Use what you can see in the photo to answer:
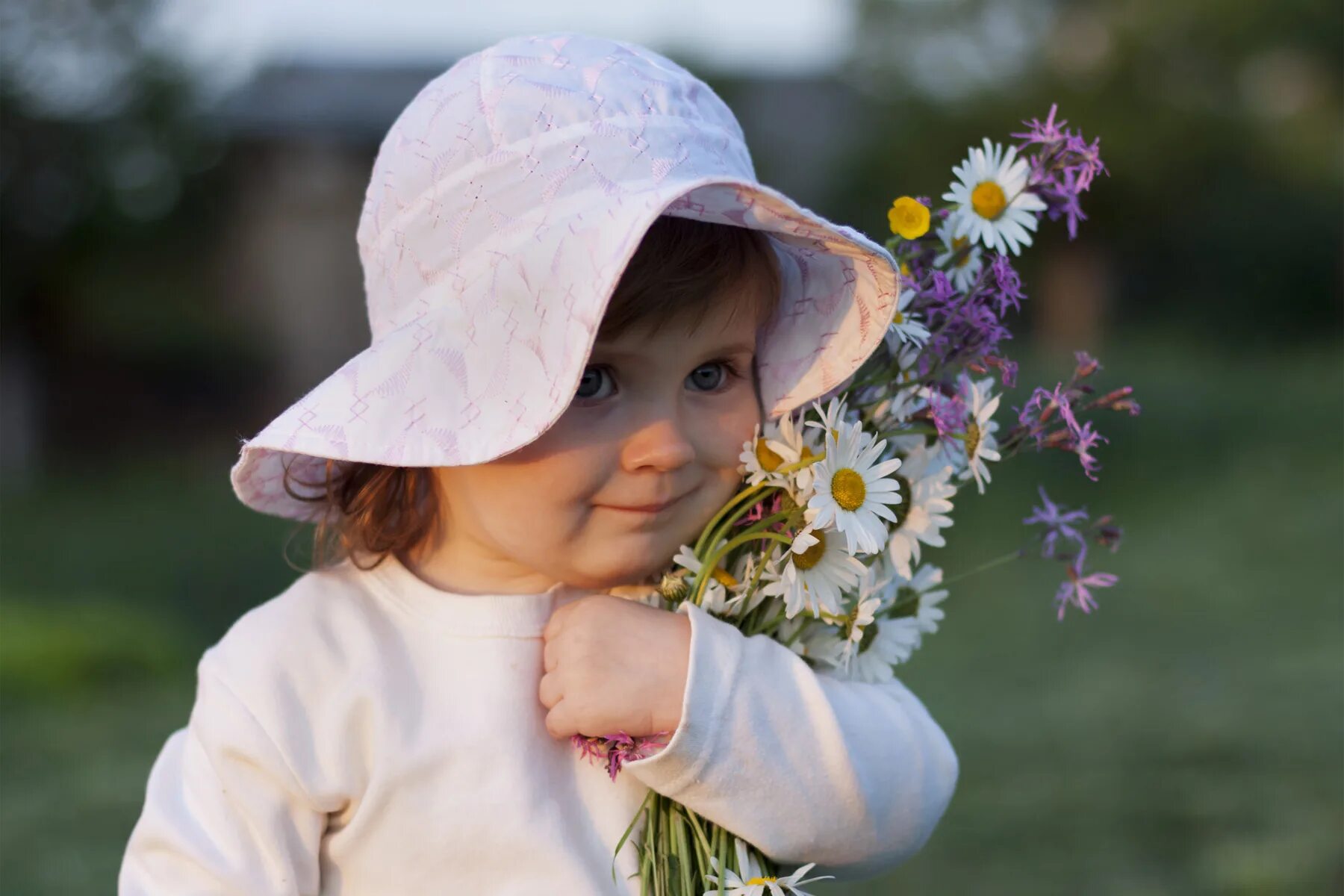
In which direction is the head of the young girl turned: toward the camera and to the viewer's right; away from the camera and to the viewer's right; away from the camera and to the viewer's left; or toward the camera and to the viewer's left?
toward the camera and to the viewer's right

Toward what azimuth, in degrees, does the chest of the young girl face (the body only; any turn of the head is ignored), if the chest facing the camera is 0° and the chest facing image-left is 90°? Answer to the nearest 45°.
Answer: approximately 315°
